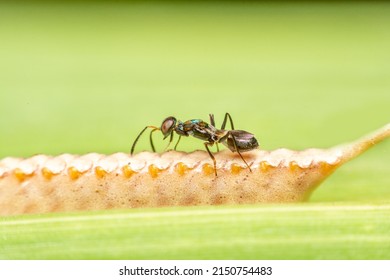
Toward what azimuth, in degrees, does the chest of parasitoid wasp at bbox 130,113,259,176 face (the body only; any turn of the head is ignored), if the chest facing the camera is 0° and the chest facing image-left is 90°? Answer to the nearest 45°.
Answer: approximately 90°
